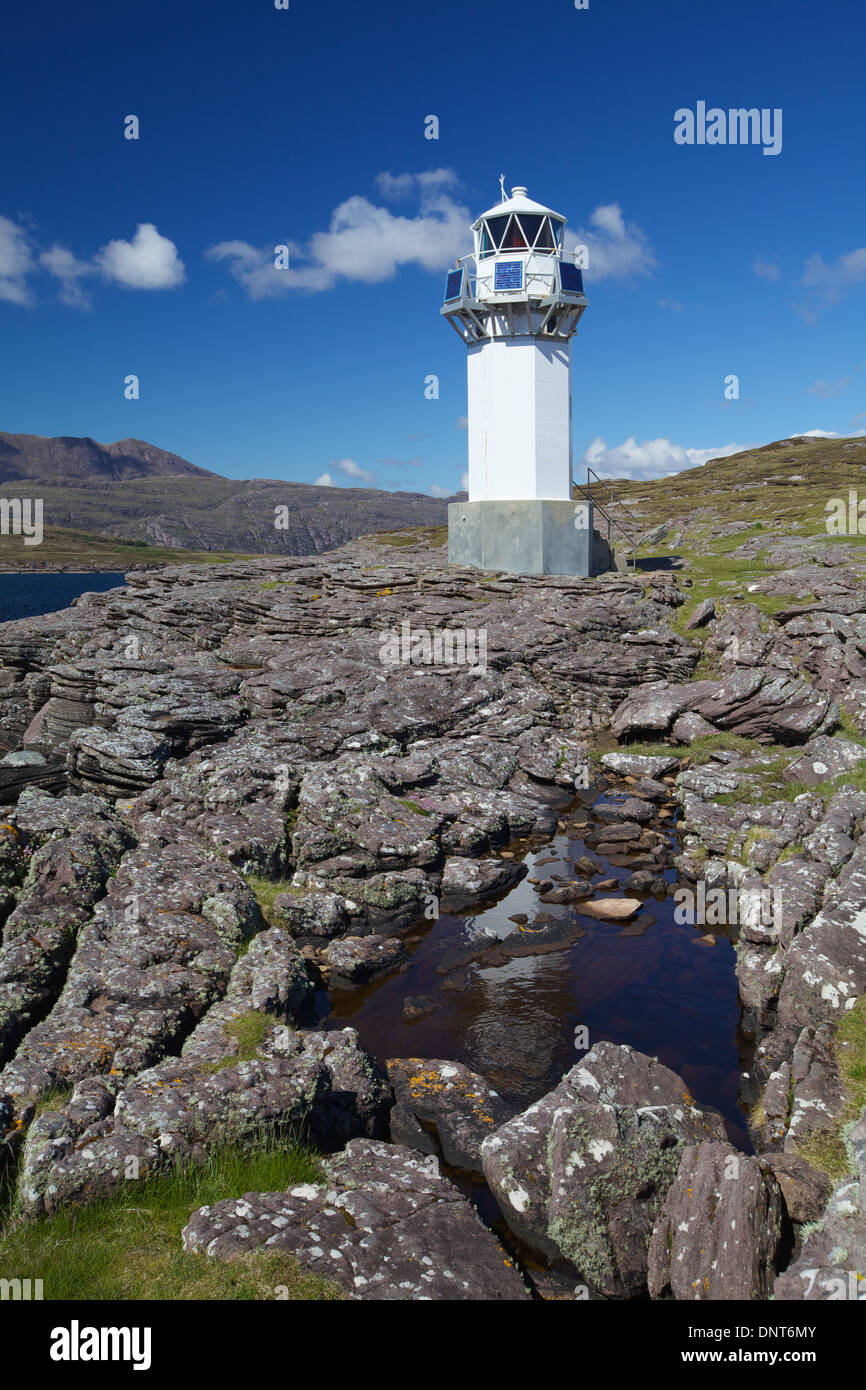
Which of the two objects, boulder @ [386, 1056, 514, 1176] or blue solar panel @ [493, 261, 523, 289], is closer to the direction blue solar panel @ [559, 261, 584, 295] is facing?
the boulder

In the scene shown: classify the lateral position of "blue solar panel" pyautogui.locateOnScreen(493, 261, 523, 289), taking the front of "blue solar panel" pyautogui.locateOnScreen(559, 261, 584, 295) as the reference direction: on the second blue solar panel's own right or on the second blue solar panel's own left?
on the second blue solar panel's own right

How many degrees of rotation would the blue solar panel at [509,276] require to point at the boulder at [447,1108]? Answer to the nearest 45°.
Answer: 0° — it already faces it

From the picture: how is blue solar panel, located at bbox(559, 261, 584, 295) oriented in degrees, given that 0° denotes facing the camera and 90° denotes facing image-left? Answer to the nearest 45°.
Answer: approximately 315°

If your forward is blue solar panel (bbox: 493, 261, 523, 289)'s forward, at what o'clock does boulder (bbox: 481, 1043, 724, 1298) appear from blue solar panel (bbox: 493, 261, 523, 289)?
The boulder is roughly at 12 o'clock from the blue solar panel.

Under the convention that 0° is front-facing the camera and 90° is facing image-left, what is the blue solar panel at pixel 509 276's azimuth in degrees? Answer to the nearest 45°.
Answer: approximately 0°

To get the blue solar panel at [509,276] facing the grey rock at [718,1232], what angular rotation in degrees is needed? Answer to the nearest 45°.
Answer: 0° — it already faces it

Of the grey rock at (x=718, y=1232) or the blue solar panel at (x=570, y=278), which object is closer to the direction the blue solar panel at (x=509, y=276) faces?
the grey rock

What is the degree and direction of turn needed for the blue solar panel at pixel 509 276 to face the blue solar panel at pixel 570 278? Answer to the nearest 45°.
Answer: approximately 90° to its left
